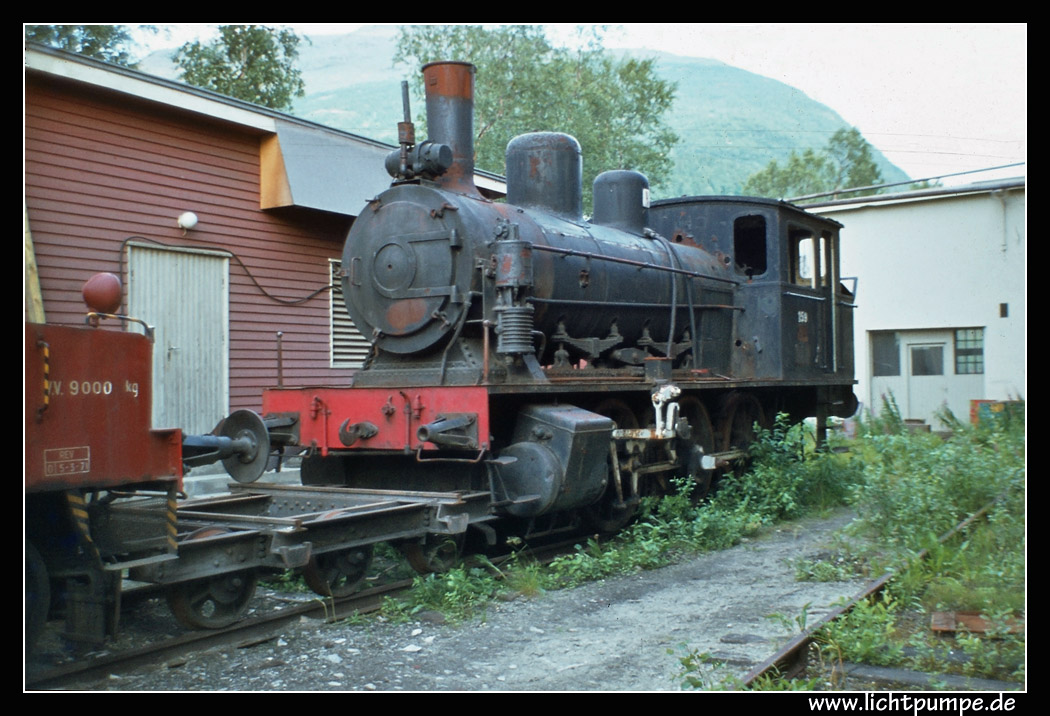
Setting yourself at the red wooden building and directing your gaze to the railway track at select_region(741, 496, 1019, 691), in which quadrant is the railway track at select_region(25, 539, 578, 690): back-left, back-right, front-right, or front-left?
front-right

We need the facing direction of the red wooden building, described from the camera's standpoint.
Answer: facing the viewer and to the right of the viewer

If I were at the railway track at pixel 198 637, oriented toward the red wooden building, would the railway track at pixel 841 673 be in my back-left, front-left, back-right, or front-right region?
back-right

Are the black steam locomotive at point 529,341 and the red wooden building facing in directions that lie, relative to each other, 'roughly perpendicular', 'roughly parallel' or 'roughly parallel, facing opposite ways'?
roughly perpendicular

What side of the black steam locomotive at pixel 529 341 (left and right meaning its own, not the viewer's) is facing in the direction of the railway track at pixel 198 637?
front

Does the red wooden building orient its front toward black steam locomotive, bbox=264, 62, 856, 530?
yes

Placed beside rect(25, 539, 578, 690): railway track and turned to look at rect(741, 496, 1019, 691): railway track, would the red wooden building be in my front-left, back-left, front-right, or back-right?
back-left

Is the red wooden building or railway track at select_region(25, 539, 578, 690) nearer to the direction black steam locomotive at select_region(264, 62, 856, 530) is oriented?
the railway track

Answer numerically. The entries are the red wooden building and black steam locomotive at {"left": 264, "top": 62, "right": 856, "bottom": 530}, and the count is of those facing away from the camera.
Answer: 0

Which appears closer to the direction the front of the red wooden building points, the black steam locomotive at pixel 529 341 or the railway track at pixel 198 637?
the black steam locomotive

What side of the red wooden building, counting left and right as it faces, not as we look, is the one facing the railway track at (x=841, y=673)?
front
